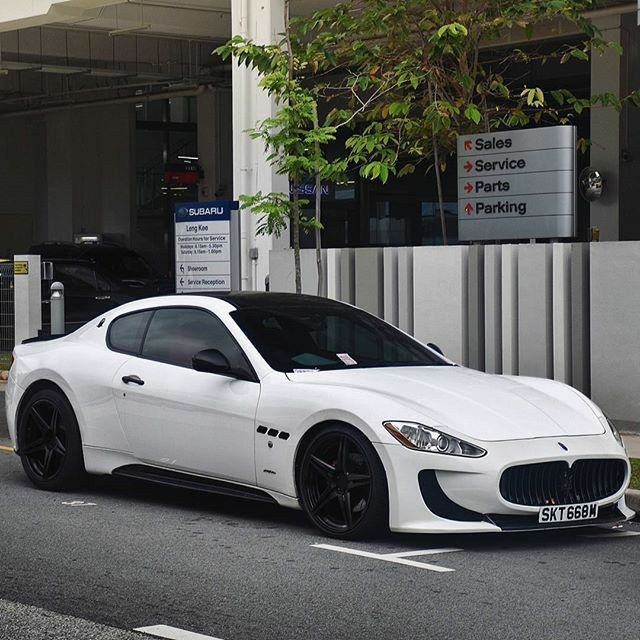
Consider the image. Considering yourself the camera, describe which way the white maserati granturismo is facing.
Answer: facing the viewer and to the right of the viewer

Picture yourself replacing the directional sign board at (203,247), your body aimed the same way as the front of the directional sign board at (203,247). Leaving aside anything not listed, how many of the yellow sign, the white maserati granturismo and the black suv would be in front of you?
1

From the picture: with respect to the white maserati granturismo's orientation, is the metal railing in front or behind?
behind

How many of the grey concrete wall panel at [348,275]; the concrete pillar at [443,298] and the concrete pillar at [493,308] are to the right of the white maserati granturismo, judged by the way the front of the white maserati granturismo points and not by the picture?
0

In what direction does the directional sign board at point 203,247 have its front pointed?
toward the camera

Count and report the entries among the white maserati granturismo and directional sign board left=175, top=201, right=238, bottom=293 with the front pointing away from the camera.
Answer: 0

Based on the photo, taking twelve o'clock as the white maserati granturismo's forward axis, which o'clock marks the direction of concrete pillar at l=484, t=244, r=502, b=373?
The concrete pillar is roughly at 8 o'clock from the white maserati granturismo.

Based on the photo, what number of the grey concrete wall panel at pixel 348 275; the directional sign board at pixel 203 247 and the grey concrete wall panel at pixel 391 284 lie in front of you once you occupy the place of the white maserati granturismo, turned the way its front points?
0

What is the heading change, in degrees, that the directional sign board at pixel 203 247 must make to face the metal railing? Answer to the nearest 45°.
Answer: approximately 135° to its right

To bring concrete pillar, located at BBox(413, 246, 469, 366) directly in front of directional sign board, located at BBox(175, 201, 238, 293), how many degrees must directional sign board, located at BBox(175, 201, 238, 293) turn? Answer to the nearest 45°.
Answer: approximately 45° to its left

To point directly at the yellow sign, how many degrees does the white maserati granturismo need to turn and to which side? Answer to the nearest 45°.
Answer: approximately 135° to its left

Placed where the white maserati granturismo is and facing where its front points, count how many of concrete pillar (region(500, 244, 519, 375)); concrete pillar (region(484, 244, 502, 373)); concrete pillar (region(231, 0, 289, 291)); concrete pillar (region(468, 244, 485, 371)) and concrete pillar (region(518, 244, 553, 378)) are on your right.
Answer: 0

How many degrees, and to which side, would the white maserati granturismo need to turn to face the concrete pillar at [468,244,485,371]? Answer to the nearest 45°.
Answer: approximately 135° to its left
